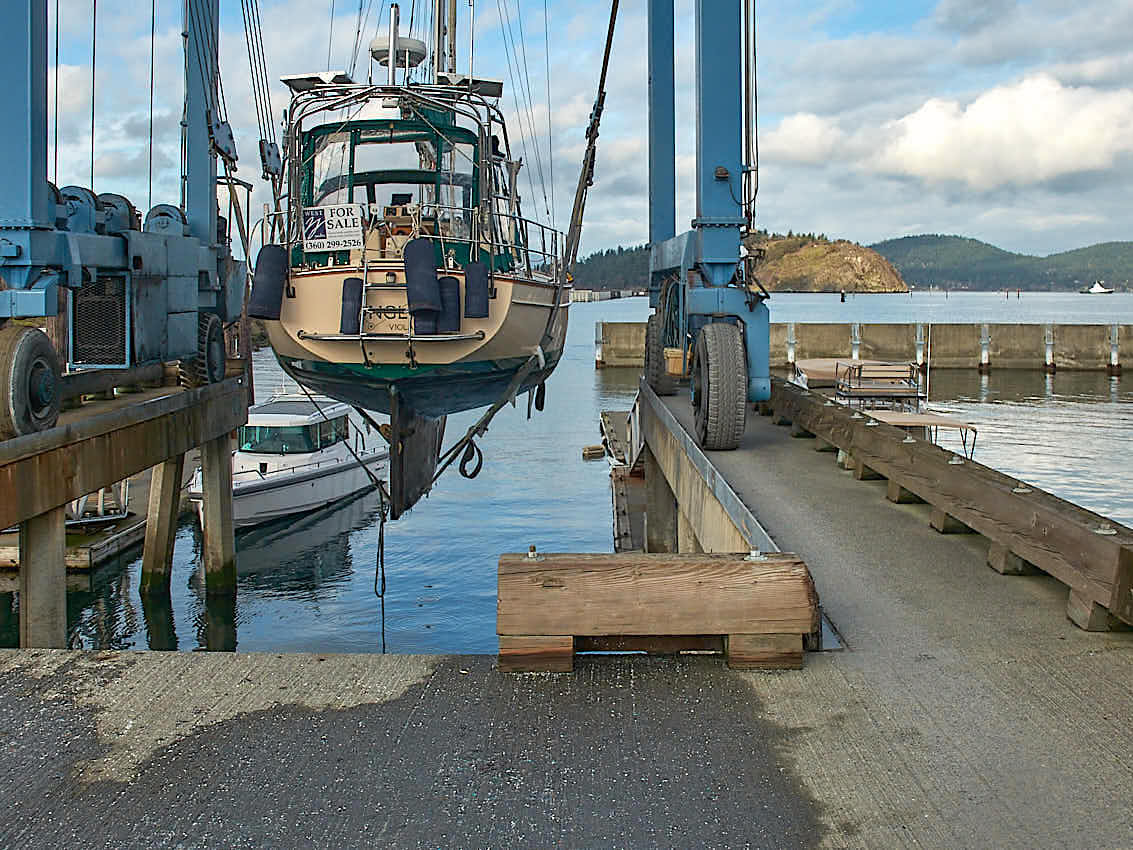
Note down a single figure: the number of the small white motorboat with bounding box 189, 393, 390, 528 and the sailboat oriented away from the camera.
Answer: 1

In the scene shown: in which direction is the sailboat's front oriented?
away from the camera

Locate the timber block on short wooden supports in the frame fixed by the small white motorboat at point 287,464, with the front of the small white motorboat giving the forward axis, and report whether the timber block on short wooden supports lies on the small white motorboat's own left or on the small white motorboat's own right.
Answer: on the small white motorboat's own left

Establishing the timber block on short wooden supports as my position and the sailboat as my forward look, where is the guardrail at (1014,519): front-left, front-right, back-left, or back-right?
front-right

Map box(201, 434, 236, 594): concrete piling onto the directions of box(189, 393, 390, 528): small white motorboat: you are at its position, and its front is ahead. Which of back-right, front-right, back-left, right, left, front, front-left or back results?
front-left

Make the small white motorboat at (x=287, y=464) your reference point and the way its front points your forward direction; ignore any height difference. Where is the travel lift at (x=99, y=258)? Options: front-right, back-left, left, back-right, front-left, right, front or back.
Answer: front-left

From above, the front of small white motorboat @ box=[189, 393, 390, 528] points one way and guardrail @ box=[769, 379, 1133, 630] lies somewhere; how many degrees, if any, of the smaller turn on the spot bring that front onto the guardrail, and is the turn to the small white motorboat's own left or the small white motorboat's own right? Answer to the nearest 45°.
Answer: approximately 45° to the small white motorboat's own left

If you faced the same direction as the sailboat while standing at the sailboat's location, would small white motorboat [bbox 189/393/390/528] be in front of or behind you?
in front
